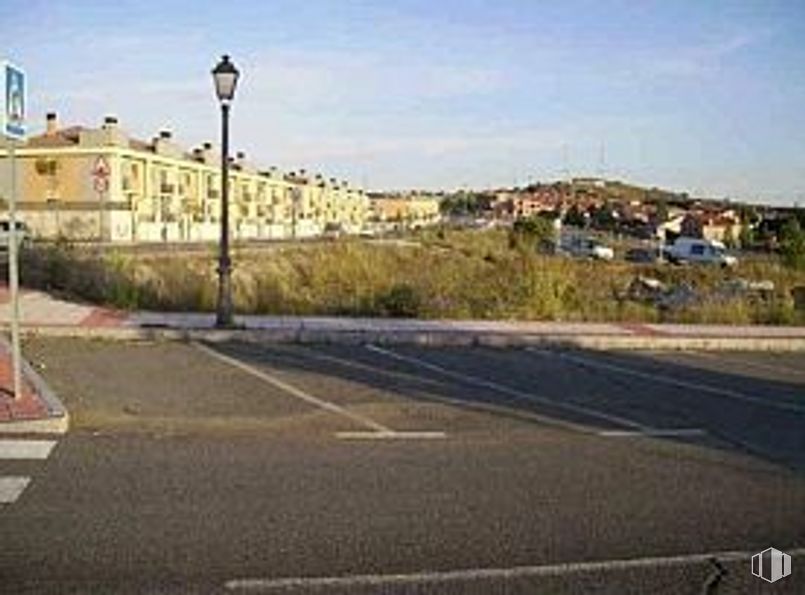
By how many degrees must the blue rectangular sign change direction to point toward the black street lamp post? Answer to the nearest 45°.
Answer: approximately 90° to its left

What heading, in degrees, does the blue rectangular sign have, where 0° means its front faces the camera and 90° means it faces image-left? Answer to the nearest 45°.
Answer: approximately 315°

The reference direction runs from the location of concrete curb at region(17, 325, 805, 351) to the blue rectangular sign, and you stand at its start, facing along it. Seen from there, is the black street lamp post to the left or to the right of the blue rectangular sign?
right
